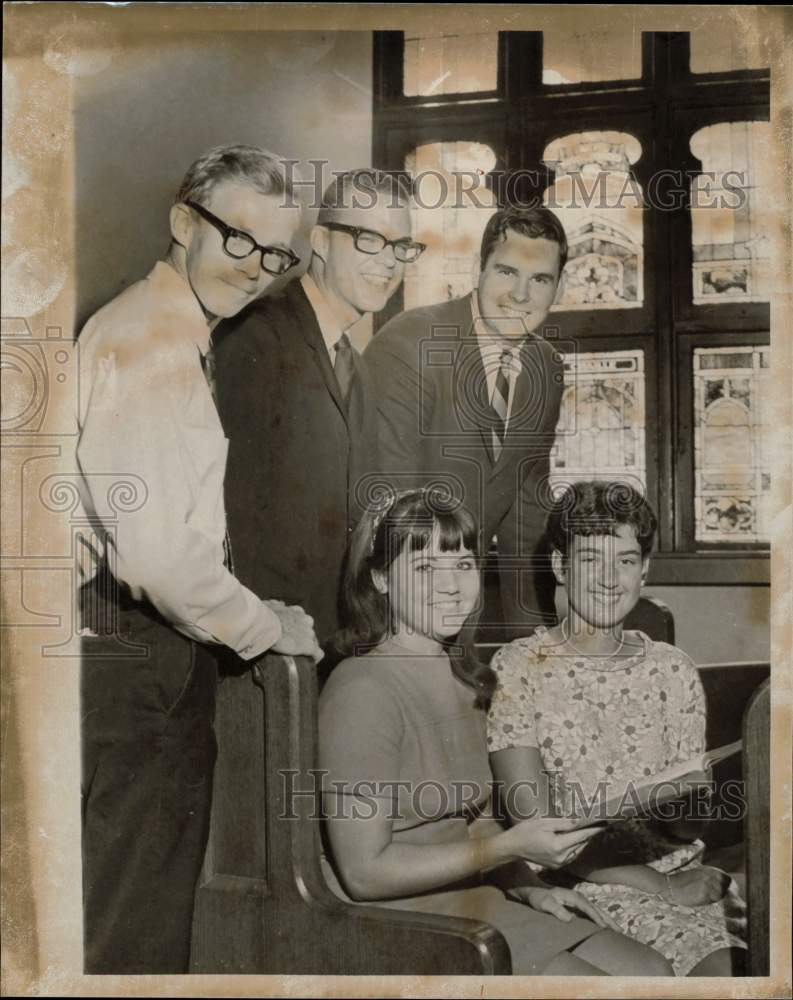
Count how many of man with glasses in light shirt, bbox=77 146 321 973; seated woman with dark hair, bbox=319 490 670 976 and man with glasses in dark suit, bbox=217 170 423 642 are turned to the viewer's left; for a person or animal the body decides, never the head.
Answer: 0

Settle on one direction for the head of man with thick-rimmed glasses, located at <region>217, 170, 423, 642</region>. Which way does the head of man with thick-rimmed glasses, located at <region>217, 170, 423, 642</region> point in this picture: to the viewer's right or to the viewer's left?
to the viewer's right

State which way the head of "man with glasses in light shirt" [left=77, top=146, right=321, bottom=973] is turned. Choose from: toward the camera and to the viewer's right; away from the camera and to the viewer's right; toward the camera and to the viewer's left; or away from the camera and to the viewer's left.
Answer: toward the camera and to the viewer's right

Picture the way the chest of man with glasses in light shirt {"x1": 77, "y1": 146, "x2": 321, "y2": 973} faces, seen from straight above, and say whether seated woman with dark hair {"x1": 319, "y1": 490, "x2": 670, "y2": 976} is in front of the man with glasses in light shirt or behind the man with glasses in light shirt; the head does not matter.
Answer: in front

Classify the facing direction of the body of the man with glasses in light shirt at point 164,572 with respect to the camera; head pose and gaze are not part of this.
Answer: to the viewer's right

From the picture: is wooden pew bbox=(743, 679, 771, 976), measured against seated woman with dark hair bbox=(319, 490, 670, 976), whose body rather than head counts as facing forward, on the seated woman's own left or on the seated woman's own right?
on the seated woman's own left

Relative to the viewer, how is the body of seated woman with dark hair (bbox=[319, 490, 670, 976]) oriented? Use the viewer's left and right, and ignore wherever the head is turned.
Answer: facing the viewer and to the right of the viewer

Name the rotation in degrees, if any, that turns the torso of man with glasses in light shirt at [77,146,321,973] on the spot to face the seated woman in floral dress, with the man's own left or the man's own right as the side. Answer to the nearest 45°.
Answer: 0° — they already face them
